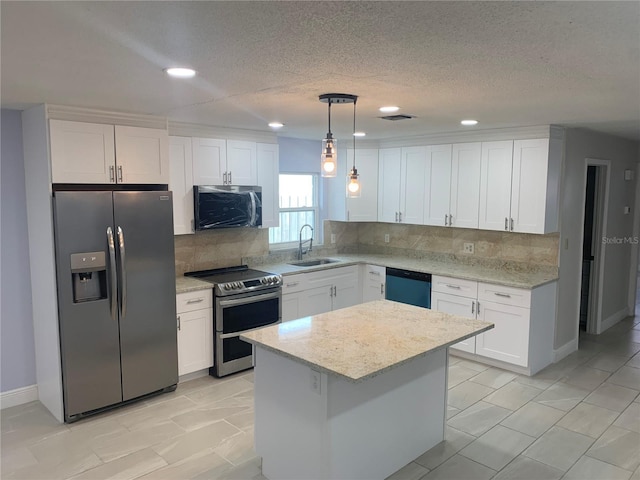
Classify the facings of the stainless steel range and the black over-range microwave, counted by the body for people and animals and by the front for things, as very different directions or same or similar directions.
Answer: same or similar directions

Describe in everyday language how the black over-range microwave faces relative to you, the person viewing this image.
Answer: facing the viewer and to the right of the viewer

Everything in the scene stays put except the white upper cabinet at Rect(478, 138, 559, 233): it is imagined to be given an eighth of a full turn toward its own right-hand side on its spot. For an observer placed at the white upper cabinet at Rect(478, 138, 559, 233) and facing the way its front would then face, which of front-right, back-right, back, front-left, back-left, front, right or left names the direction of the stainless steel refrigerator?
front-left

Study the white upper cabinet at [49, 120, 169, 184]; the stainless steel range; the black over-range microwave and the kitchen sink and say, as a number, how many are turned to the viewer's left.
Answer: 0

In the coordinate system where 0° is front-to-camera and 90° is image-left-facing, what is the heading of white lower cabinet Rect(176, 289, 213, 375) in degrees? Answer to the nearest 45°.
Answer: approximately 315°

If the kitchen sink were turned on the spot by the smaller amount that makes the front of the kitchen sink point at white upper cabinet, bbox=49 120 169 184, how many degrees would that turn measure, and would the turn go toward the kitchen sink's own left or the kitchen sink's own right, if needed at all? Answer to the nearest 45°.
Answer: approximately 90° to the kitchen sink's own right

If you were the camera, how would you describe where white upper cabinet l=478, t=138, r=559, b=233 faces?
facing the viewer and to the left of the viewer

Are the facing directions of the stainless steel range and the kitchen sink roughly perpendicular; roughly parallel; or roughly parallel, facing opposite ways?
roughly parallel

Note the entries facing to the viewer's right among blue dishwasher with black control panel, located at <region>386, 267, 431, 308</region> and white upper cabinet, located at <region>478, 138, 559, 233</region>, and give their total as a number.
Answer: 0

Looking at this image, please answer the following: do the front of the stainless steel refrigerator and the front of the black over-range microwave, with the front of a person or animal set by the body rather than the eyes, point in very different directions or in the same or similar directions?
same or similar directions

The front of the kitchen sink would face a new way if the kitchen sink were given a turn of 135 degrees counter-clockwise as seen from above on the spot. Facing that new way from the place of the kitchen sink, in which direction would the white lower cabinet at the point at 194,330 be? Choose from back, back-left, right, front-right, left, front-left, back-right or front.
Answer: back-left

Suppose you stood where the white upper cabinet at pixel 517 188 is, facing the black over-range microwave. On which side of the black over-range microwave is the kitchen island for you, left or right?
left

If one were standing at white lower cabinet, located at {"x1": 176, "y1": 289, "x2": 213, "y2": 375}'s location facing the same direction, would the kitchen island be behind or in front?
in front
